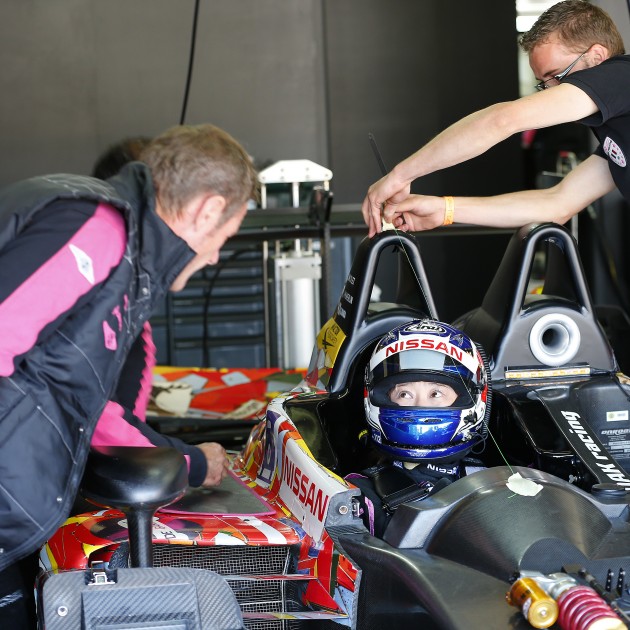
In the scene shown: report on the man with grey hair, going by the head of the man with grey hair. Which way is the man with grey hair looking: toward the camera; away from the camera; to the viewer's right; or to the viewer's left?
to the viewer's right

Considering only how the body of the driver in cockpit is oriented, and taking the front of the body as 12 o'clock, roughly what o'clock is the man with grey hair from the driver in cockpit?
The man with grey hair is roughly at 1 o'clock from the driver in cockpit.

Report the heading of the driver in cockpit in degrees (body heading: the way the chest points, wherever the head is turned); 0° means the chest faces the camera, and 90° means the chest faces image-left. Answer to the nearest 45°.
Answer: approximately 0°

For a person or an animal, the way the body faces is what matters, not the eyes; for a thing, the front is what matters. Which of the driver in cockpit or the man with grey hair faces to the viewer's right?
the man with grey hair

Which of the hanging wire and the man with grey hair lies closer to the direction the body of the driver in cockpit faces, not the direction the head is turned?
the man with grey hair

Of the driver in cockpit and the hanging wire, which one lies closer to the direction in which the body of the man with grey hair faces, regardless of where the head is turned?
the driver in cockpit

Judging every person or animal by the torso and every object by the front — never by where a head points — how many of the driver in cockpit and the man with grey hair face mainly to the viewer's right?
1

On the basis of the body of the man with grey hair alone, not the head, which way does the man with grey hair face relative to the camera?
to the viewer's right

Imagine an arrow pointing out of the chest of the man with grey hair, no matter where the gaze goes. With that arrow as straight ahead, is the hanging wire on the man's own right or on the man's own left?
on the man's own left

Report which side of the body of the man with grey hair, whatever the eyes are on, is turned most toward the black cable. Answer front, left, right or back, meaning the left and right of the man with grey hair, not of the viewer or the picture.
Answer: left

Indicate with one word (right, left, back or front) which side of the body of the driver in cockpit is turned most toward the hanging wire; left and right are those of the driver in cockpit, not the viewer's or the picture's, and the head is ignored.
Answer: back
